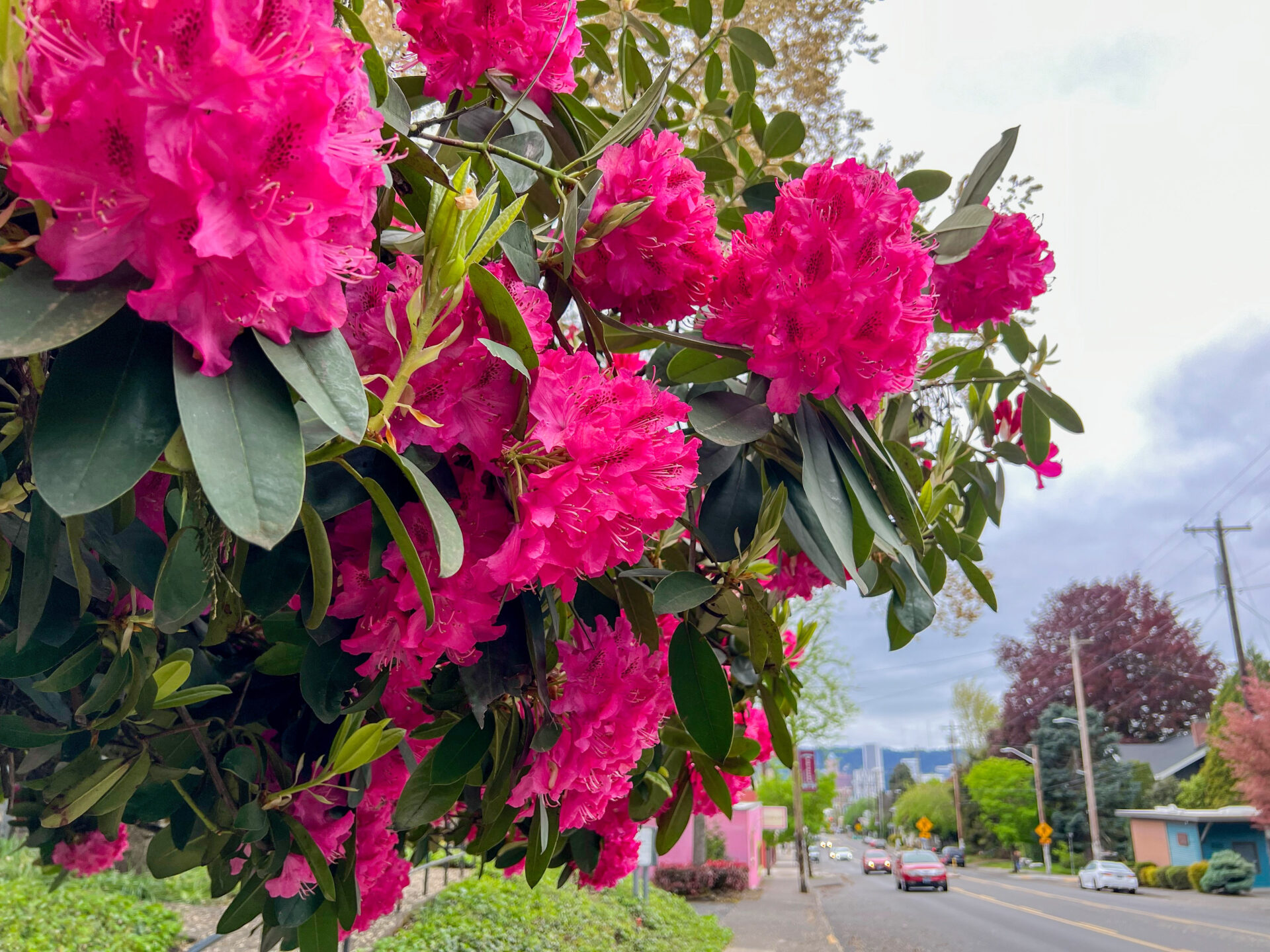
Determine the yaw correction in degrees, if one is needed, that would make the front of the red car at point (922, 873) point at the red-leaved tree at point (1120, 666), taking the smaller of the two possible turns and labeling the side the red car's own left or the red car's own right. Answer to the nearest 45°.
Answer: approximately 135° to the red car's own left

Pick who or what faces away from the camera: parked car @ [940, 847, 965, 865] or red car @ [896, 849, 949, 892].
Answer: parked car @ [940, 847, 965, 865]

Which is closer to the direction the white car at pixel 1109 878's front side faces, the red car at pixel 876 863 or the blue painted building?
the red car

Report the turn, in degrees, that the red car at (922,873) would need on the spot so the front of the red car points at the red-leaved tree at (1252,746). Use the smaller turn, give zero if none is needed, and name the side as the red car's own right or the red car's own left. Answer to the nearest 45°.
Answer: approximately 90° to the red car's own left

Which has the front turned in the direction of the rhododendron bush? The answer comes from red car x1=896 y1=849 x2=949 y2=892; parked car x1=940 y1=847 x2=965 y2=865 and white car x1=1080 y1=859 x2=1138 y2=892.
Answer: red car x1=896 y1=849 x2=949 y2=892

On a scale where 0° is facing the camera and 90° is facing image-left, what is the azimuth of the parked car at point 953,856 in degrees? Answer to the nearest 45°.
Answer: approximately 180°

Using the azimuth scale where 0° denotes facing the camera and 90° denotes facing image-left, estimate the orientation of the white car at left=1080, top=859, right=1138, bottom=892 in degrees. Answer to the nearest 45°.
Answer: approximately 135°

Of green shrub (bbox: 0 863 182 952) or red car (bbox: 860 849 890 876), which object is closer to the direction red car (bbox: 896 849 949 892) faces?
the green shrub

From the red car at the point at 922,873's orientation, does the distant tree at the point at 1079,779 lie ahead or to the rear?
to the rear

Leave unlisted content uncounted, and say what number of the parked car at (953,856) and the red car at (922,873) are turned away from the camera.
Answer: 1

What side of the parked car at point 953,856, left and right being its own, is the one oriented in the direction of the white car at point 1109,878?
back

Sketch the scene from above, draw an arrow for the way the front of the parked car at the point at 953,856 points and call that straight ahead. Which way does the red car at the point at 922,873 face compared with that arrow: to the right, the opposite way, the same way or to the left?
the opposite way
